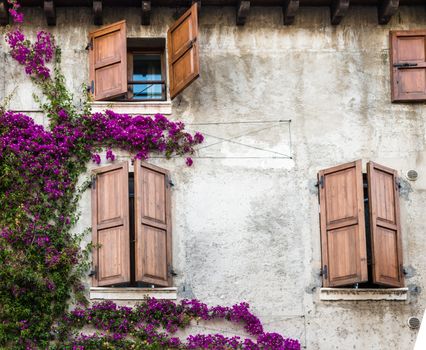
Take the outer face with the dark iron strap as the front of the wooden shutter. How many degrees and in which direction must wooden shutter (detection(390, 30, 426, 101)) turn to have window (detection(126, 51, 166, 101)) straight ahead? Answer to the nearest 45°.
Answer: approximately 90° to its right

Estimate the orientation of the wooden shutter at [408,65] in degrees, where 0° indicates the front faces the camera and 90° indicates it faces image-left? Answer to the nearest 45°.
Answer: approximately 0°

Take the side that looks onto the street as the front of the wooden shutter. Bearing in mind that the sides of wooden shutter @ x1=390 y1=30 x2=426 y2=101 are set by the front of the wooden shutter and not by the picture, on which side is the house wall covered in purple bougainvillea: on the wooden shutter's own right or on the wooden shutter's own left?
on the wooden shutter's own right

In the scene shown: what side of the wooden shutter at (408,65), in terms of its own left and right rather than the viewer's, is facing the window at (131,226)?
right
